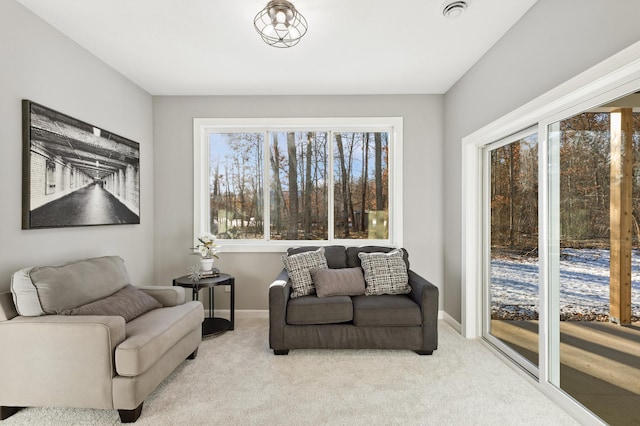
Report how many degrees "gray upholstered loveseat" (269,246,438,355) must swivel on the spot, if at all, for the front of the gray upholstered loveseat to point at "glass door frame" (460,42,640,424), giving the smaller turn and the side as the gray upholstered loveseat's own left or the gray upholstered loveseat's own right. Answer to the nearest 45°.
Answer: approximately 90° to the gray upholstered loveseat's own left

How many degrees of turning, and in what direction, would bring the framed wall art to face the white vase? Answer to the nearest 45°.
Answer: approximately 45° to its left

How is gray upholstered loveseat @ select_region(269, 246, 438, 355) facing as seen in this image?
toward the camera

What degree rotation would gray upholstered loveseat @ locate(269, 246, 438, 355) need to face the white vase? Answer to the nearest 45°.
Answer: approximately 90° to its right

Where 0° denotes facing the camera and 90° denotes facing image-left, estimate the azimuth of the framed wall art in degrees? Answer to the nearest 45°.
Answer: approximately 315°

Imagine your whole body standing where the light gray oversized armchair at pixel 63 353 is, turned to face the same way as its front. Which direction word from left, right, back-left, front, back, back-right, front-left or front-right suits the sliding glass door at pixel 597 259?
front

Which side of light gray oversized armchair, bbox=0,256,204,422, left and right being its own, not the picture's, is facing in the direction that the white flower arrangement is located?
left

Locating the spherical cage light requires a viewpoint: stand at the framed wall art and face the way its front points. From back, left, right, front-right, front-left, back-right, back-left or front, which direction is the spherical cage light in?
front

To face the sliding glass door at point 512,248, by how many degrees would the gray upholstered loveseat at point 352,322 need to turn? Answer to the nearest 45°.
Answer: approximately 90° to its left

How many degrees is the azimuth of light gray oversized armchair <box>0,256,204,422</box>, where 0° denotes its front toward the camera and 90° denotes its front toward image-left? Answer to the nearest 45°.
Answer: approximately 315°

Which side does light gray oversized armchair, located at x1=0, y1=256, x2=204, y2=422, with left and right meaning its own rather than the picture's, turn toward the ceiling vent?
front

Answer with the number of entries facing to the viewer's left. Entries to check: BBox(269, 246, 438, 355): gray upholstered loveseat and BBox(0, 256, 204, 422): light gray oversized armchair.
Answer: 0

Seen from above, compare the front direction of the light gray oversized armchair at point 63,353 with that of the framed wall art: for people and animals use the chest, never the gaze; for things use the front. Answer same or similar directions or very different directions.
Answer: same or similar directions

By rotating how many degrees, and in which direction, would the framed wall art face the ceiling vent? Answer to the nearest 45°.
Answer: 0° — it already faces it

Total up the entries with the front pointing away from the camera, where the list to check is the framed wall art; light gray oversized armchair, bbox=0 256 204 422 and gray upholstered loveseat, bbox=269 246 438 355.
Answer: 0

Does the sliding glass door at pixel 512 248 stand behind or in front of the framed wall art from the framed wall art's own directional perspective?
in front

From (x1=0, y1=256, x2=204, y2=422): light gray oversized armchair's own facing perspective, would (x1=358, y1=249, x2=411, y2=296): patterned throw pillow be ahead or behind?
ahead

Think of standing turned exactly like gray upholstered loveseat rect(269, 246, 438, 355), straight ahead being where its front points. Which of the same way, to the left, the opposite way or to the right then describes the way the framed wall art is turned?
to the left
